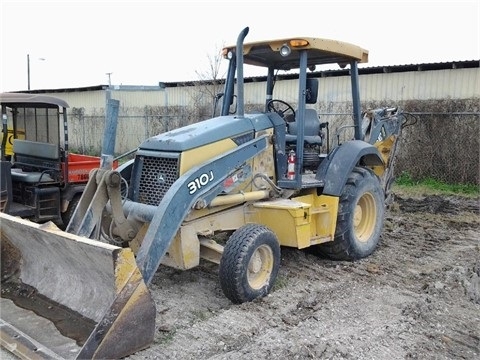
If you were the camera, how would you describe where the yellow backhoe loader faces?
facing the viewer and to the left of the viewer

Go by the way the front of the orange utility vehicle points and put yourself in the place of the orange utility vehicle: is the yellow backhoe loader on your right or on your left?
on your left

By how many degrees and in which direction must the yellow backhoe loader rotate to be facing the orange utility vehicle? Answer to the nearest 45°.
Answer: approximately 90° to its right

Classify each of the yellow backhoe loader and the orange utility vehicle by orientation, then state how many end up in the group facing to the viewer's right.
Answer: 0

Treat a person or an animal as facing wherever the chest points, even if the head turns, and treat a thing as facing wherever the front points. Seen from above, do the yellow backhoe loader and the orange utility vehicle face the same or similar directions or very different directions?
same or similar directions
